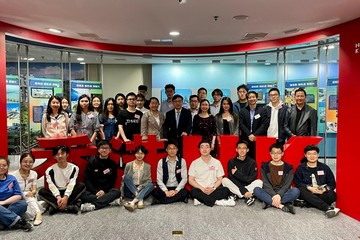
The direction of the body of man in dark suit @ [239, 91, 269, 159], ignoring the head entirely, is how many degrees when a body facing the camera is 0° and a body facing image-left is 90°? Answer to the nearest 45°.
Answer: approximately 0°

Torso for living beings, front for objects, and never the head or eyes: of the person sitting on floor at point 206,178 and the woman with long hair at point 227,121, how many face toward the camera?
2

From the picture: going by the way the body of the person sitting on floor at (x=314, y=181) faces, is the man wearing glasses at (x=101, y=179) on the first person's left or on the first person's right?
on the first person's right

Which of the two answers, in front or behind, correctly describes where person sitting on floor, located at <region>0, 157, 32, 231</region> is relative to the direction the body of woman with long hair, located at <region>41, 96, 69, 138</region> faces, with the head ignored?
in front

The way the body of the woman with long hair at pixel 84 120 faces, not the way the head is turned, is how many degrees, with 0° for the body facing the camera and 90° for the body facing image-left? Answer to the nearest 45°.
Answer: approximately 0°

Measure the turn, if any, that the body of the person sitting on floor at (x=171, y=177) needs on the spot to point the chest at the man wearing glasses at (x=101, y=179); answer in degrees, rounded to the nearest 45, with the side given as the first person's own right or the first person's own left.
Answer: approximately 90° to the first person's own right

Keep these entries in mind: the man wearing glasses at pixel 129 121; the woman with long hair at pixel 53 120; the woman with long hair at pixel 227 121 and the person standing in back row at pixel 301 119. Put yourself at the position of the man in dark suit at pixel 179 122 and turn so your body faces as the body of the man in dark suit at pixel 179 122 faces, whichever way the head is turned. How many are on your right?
2

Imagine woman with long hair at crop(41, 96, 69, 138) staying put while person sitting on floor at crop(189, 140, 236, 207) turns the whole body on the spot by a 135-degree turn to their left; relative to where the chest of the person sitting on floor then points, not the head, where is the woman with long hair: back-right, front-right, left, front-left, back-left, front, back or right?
back-left

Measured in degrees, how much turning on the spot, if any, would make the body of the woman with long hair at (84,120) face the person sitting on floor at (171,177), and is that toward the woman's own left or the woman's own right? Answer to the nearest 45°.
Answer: approximately 45° to the woman's own left

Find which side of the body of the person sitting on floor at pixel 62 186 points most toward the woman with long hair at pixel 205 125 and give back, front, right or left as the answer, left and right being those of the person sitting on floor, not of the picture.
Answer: left

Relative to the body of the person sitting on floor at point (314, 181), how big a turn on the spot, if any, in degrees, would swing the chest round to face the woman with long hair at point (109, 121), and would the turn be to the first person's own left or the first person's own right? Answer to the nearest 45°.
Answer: approximately 90° to the first person's own right

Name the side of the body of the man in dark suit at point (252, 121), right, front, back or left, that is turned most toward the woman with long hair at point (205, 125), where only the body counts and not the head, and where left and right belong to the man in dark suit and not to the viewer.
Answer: right
